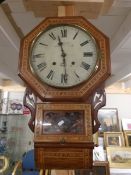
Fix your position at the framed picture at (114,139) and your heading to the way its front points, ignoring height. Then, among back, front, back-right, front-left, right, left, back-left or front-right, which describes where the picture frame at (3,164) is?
front-right

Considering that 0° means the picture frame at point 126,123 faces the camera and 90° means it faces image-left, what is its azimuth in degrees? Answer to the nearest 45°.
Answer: approximately 0°

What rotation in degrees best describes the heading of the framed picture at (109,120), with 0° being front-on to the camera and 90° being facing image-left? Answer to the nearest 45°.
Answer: approximately 0°
